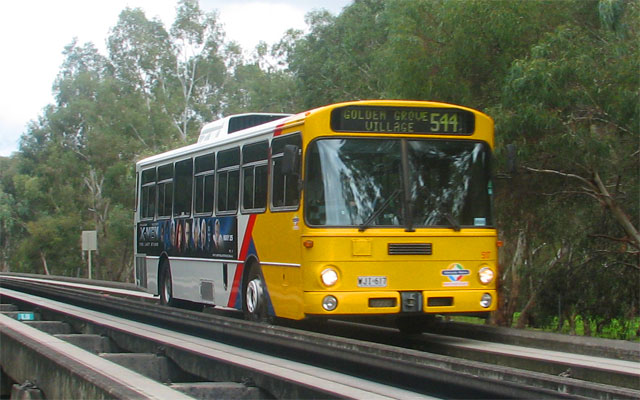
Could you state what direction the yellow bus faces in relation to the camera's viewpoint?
facing the viewer and to the right of the viewer

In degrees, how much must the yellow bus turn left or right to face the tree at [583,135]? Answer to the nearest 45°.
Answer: approximately 90° to its left
